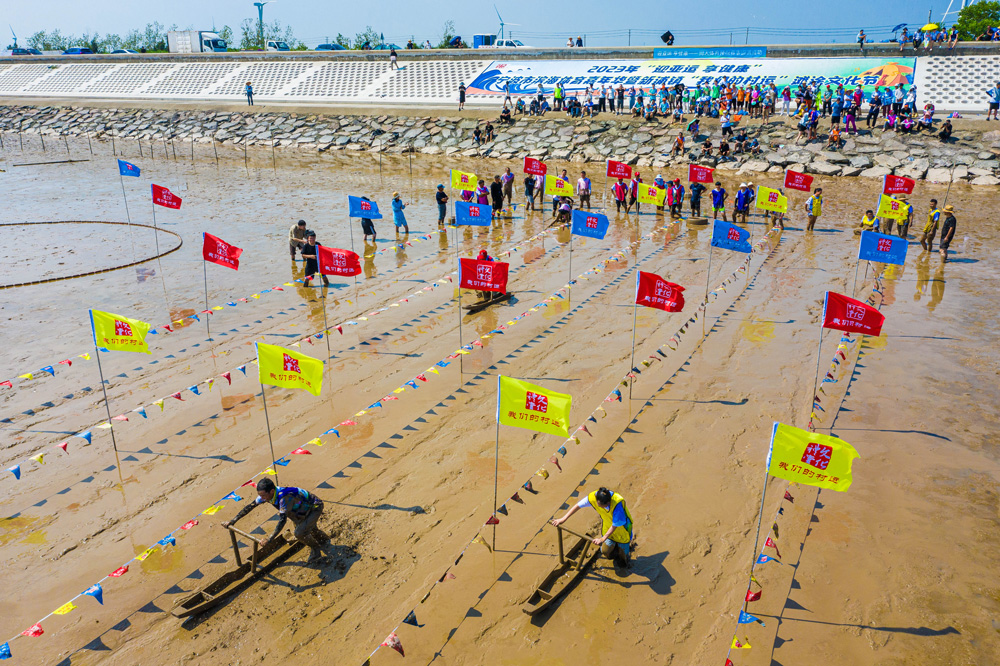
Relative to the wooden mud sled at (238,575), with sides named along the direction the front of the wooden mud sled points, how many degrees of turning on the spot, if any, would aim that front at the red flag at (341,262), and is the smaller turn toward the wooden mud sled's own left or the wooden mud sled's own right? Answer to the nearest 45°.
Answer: approximately 135° to the wooden mud sled's own right

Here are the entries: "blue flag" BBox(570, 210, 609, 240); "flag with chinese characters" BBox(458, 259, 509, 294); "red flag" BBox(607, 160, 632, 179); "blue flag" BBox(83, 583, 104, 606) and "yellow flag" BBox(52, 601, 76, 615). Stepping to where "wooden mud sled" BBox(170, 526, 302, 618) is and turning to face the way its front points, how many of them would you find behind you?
3

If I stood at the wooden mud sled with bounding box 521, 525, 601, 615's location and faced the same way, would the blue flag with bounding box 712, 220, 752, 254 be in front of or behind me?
behind

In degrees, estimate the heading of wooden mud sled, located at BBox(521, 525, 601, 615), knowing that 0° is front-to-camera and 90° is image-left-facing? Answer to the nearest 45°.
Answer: approximately 45°

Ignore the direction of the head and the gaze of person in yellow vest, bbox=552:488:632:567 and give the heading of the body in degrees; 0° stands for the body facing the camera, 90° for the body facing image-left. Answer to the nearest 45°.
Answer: approximately 45°

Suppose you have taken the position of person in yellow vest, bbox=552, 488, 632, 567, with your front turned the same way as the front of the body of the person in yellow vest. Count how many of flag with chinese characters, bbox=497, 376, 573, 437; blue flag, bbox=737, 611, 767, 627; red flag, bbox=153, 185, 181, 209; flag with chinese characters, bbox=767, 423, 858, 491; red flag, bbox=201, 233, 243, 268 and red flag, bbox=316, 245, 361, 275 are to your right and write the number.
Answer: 4

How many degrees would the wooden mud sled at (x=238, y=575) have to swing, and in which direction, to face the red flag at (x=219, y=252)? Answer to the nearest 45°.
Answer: approximately 135° to its right

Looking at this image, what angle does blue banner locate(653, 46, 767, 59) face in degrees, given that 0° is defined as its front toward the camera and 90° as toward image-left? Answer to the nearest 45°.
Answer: approximately 0°

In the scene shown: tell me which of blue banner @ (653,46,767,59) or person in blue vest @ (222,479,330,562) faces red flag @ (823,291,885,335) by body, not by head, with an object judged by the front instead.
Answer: the blue banner

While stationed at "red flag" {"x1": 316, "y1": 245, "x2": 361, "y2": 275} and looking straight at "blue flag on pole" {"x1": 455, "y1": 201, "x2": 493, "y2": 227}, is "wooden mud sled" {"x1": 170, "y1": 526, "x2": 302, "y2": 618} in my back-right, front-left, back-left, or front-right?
back-right

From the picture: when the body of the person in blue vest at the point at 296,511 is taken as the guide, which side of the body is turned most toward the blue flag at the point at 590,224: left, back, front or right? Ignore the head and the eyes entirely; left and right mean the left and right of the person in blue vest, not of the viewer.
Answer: back

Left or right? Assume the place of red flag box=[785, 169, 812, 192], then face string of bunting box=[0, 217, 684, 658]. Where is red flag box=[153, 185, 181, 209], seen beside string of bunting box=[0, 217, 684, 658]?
right

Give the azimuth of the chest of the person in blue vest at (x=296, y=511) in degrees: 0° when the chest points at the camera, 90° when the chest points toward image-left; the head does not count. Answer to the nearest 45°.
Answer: approximately 45°

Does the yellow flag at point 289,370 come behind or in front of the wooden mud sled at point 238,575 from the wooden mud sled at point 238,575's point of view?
behind

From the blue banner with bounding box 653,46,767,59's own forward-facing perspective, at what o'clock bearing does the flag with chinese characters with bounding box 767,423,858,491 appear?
The flag with chinese characters is roughly at 12 o'clock from the blue banner.
